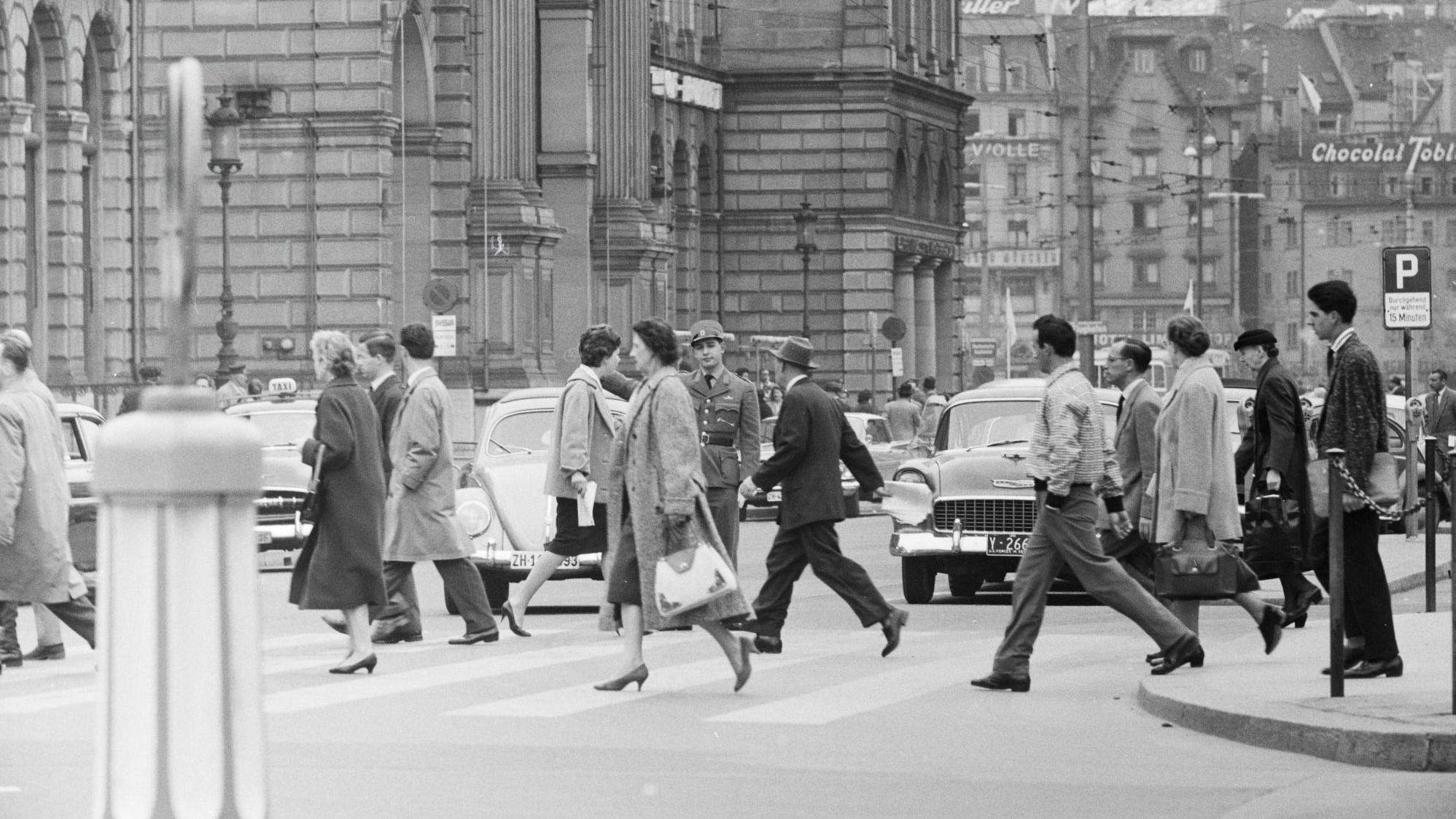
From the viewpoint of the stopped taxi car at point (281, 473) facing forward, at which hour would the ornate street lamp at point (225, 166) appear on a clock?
The ornate street lamp is roughly at 6 o'clock from the stopped taxi car.

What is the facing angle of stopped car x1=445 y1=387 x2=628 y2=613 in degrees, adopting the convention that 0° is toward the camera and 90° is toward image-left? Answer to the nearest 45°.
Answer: approximately 0°

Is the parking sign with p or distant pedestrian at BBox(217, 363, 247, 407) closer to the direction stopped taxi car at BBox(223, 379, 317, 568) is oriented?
the parking sign with p

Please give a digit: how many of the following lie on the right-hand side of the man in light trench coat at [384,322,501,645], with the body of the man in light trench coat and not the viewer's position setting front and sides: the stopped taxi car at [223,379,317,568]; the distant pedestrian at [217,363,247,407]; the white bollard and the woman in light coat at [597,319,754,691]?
2

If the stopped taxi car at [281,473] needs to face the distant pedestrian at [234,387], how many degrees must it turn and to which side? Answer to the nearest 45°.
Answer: approximately 180°

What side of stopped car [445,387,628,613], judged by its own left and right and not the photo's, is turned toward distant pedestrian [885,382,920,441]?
back

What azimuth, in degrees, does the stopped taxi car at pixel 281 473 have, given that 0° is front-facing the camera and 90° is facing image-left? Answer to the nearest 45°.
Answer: approximately 0°

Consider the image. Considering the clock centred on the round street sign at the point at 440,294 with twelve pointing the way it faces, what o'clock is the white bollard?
The white bollard is roughly at 12 o'clock from the round street sign.
